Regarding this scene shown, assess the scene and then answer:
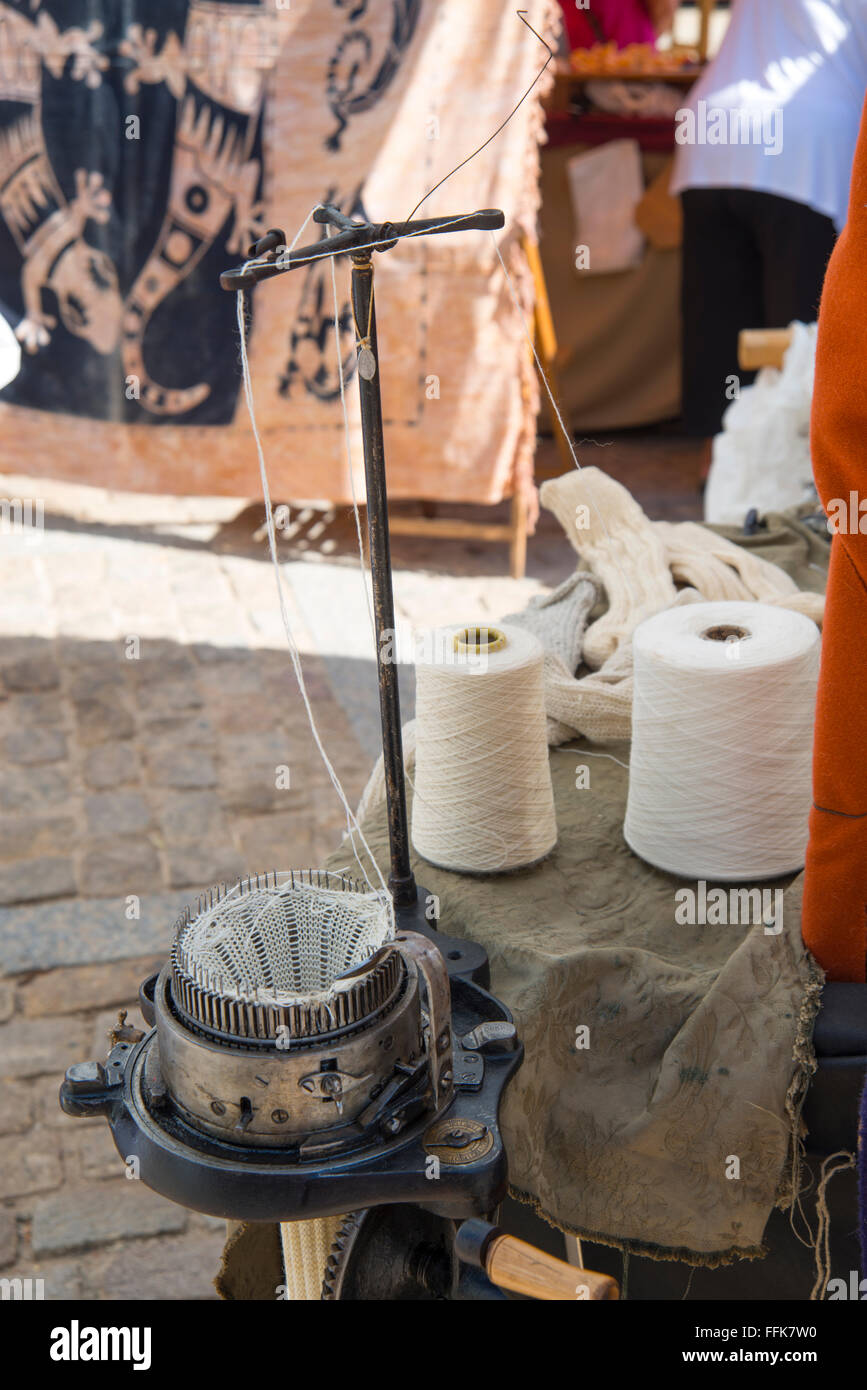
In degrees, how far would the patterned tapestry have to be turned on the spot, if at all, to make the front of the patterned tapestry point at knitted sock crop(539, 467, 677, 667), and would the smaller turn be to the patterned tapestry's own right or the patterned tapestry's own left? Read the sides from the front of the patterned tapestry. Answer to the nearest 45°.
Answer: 0° — it already faces it

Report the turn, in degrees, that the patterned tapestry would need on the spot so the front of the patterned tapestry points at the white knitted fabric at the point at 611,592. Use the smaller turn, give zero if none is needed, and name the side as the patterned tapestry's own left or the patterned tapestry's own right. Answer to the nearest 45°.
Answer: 0° — it already faces it

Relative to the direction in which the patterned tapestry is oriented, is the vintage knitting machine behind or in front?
in front

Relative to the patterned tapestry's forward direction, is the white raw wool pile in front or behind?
in front

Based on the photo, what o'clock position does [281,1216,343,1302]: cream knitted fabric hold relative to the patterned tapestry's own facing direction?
The cream knitted fabric is roughly at 12 o'clock from the patterned tapestry.

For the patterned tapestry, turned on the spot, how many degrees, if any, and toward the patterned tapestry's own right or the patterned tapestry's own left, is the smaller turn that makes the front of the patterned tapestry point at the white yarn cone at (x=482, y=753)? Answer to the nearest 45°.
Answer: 0° — it already faces it

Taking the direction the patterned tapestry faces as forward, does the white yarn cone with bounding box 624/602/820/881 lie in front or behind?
in front

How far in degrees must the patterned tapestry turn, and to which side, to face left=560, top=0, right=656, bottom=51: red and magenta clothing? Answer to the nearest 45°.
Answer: approximately 135° to its left

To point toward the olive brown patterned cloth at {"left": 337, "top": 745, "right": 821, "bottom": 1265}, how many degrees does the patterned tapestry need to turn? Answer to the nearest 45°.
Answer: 0° — it already faces it

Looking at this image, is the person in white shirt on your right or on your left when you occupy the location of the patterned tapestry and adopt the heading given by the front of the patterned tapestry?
on your left

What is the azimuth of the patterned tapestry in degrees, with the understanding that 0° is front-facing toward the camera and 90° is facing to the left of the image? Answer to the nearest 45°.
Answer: approximately 0°

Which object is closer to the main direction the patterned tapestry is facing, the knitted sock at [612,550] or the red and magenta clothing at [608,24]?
the knitted sock
